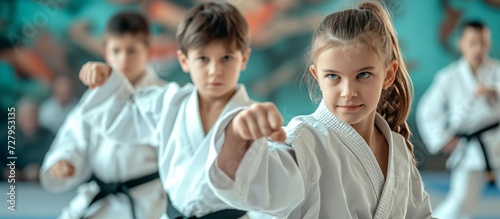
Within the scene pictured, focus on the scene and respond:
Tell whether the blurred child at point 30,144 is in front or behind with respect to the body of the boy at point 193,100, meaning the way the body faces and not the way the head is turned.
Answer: behind

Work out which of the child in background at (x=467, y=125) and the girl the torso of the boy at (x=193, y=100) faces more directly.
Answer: the girl

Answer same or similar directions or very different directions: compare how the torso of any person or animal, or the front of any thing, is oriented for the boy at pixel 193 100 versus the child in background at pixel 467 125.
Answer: same or similar directions

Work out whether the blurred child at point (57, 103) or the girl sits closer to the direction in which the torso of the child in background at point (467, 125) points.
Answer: the girl

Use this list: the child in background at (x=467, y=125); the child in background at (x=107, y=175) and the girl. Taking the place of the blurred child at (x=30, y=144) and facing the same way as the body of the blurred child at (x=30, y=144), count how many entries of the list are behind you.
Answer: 0

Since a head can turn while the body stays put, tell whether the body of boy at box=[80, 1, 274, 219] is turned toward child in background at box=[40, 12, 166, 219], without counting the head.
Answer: no

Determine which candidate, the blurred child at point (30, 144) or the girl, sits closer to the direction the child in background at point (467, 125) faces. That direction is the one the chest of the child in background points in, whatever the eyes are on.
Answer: the girl

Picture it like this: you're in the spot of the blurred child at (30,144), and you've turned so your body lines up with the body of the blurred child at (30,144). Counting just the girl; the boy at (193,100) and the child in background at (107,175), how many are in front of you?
3

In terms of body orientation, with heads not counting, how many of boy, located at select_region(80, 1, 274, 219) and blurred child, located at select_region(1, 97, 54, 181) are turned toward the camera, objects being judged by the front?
2

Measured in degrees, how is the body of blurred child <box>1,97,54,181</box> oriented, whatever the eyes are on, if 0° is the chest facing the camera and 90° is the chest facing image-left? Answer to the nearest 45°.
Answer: approximately 0°

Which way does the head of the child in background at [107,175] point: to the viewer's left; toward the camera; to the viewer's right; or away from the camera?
toward the camera

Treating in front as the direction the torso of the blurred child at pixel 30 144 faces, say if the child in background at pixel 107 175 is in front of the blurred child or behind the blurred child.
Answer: in front

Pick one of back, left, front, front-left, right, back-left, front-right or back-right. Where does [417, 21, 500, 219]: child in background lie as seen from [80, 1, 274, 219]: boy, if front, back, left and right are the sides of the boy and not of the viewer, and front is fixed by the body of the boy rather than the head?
back-left

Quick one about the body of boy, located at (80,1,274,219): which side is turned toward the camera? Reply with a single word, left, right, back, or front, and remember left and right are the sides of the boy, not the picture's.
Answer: front

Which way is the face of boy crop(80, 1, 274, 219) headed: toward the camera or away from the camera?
toward the camera
